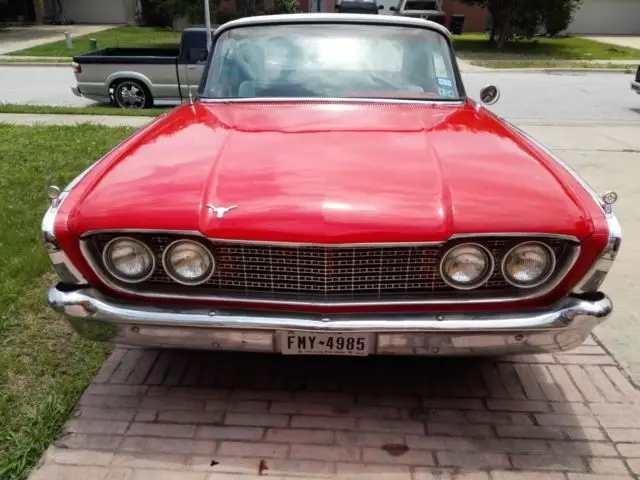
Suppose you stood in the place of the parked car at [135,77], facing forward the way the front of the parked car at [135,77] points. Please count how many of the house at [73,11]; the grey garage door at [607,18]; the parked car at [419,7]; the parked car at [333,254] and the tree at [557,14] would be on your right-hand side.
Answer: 1

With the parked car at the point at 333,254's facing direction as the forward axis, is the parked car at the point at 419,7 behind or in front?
behind

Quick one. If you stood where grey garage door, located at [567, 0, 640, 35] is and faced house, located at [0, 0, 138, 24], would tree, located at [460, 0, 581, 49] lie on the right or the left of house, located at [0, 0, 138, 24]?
left

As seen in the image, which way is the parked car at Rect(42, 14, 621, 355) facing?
toward the camera

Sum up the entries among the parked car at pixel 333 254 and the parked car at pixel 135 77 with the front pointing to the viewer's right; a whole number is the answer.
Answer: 1

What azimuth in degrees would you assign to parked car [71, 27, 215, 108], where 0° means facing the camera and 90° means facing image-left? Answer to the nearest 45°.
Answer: approximately 270°
